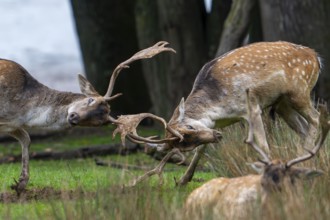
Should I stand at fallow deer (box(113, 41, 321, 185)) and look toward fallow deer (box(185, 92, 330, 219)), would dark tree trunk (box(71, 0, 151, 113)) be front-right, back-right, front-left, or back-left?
back-right

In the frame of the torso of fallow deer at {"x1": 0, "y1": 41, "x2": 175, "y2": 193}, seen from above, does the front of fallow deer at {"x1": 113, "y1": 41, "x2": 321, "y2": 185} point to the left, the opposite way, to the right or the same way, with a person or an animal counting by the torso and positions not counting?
the opposite way

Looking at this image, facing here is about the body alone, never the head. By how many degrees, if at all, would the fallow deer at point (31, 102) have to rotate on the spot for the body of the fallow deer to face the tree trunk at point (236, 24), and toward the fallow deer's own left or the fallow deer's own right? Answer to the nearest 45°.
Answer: approximately 45° to the fallow deer's own left

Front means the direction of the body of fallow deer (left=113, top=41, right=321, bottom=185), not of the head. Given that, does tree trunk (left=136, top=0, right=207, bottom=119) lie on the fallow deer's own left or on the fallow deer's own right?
on the fallow deer's own right

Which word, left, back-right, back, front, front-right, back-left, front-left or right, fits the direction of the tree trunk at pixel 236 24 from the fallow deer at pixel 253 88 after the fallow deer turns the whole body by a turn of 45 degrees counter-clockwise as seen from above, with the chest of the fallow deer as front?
back-right

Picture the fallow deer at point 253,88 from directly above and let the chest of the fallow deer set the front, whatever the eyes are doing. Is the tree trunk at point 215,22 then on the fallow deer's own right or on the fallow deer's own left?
on the fallow deer's own right

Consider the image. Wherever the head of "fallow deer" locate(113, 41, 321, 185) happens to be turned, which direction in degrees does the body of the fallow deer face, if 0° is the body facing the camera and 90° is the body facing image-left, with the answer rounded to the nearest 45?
approximately 90°

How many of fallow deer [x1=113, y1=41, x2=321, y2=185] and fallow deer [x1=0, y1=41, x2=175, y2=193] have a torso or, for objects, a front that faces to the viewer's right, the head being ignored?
1

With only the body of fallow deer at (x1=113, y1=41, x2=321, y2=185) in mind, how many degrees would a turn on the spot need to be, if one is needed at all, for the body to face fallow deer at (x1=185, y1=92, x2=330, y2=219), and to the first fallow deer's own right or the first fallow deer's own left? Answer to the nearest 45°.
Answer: approximately 90° to the first fallow deer's own left

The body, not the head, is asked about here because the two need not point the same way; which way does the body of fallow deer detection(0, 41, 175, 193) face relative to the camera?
to the viewer's right
